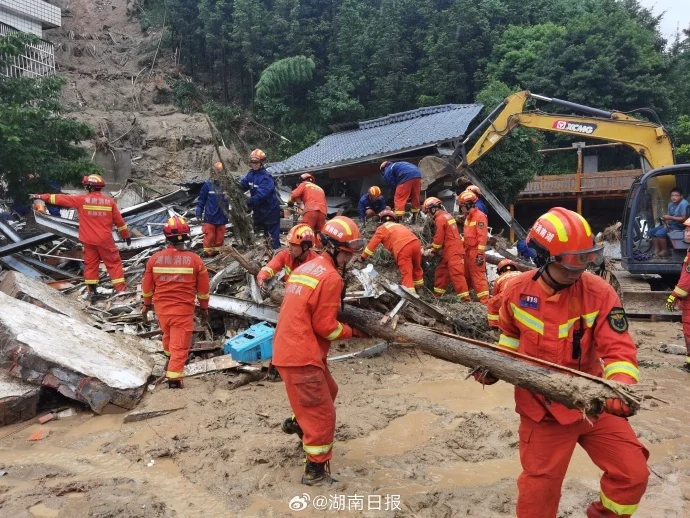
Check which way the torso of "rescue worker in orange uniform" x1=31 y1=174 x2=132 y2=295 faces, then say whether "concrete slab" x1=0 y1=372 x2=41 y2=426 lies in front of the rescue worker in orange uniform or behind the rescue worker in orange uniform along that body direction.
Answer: behind

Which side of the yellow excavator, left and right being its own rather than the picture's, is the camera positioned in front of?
left
